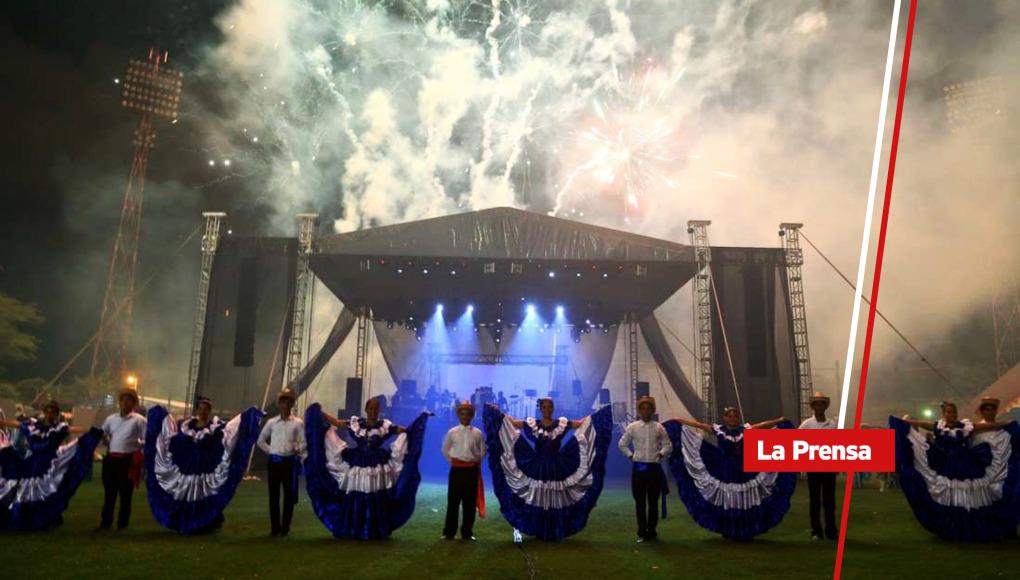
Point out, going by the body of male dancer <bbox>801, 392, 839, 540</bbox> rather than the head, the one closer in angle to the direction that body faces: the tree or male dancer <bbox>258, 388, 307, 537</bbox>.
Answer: the male dancer

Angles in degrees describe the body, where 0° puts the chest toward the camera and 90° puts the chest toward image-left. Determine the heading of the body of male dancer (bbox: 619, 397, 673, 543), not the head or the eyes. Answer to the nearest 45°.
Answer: approximately 0°

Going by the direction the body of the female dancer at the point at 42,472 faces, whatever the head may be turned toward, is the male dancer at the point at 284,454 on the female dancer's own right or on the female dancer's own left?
on the female dancer's own left

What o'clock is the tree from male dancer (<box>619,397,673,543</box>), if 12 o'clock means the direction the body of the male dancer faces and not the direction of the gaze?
The tree is roughly at 4 o'clock from the male dancer.

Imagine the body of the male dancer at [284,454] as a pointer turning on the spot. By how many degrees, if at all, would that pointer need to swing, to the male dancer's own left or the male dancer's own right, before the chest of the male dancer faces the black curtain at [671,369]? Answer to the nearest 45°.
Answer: approximately 135° to the male dancer's own left

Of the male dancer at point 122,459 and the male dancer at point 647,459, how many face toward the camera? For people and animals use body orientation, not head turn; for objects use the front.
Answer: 2

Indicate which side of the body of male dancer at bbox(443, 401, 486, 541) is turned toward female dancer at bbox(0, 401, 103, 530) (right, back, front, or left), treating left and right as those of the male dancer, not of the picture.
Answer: right

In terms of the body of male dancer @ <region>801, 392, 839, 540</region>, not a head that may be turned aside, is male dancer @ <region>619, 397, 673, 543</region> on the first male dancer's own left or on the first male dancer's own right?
on the first male dancer's own right

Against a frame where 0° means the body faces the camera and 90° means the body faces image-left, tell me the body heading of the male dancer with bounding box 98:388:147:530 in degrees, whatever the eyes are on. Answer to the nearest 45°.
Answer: approximately 0°
